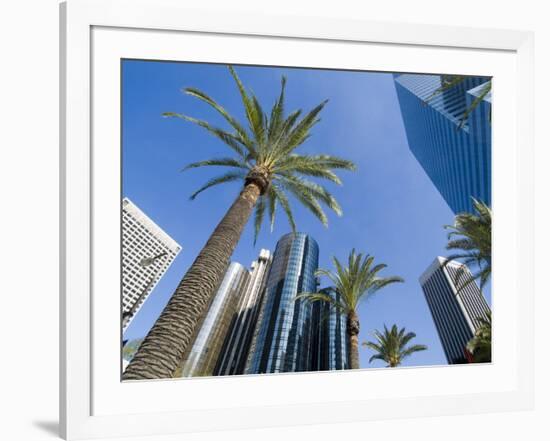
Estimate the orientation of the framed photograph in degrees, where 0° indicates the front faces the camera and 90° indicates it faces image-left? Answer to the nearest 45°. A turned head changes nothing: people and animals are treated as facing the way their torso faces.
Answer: approximately 315°
